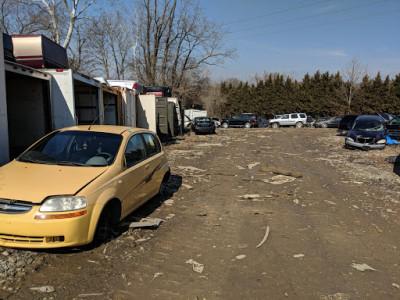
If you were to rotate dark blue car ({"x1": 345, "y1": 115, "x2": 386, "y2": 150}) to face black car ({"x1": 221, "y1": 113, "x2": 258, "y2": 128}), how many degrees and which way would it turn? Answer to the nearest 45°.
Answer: approximately 135° to its right

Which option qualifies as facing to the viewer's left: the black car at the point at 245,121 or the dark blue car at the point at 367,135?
the black car

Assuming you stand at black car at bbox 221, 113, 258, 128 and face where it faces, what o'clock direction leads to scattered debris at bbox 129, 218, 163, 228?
The scattered debris is roughly at 9 o'clock from the black car.

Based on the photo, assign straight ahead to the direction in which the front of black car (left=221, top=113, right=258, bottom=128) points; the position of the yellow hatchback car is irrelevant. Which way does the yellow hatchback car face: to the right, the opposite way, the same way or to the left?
to the left

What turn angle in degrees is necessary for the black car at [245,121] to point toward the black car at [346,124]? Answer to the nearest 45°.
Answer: approximately 135° to its left

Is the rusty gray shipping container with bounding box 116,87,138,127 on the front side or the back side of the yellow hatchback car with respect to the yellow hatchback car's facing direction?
on the back side

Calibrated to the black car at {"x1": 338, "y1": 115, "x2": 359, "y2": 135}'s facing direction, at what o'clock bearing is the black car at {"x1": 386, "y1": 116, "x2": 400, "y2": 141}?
the black car at {"x1": 386, "y1": 116, "x2": 400, "y2": 141} is roughly at 10 o'clock from the black car at {"x1": 338, "y1": 115, "x2": 359, "y2": 135}.

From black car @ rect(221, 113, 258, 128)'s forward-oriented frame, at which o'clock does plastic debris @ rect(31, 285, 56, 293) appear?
The plastic debris is roughly at 9 o'clock from the black car.

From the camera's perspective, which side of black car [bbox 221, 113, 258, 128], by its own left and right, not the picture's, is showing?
left

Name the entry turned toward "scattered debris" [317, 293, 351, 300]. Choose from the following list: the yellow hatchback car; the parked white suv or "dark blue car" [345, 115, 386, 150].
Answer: the dark blue car

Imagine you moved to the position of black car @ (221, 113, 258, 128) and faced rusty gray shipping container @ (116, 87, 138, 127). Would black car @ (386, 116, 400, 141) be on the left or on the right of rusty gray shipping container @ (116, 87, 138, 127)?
left

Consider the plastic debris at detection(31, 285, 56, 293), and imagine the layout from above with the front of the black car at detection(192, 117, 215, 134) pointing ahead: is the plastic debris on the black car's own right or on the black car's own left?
on the black car's own right

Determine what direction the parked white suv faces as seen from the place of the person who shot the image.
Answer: facing to the left of the viewer
